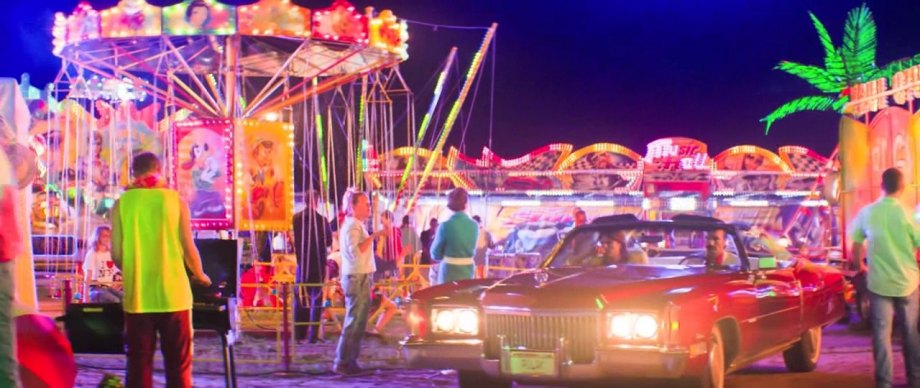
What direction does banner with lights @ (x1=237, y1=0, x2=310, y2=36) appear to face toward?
toward the camera

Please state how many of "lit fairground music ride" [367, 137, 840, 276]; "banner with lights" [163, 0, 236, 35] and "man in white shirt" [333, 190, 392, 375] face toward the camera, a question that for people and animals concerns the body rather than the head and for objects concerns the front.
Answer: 2

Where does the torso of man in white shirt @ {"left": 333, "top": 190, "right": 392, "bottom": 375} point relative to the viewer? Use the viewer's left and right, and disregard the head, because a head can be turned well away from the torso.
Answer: facing to the right of the viewer

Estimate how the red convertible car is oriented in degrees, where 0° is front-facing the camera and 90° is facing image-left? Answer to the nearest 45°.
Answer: approximately 45°

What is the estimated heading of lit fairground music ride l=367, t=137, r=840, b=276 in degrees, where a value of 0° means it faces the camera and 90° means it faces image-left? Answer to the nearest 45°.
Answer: approximately 0°

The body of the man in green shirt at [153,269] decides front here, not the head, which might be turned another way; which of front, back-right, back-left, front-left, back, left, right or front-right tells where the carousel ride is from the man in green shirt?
front

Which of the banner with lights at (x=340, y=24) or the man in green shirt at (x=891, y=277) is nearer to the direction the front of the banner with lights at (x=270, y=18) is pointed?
the man in green shirt

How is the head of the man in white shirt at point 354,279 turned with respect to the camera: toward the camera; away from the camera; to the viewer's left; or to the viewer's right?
to the viewer's right

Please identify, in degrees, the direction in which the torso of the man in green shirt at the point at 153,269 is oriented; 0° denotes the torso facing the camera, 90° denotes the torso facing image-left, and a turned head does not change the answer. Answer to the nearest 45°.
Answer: approximately 180°

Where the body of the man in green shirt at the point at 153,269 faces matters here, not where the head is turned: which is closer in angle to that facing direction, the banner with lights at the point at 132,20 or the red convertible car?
the banner with lights

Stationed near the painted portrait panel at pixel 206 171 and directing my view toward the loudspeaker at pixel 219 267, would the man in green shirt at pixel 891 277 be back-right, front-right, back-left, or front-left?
front-left

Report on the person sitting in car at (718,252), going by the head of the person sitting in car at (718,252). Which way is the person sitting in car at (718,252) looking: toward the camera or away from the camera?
toward the camera

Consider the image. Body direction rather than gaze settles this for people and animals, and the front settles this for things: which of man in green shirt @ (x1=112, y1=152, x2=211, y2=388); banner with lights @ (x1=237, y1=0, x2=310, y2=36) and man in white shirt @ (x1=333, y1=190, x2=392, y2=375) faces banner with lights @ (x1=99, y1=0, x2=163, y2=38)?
the man in green shirt

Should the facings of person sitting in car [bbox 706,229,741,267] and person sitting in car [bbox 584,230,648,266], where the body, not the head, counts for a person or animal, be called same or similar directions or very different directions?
same or similar directions

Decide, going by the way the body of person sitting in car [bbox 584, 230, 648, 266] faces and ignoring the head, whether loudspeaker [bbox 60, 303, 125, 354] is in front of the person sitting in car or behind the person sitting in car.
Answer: in front

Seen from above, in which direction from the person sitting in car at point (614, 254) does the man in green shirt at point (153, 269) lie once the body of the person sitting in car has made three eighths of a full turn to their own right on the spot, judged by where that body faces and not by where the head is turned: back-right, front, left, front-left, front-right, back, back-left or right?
back-left

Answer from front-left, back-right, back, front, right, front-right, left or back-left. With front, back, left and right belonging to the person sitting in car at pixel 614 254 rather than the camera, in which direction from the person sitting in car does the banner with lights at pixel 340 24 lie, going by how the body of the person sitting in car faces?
right

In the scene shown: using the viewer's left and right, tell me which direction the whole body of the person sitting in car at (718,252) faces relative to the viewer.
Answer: facing the viewer and to the left of the viewer

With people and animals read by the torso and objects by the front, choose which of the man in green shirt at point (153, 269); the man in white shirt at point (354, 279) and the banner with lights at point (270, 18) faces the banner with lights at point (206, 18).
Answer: the man in green shirt

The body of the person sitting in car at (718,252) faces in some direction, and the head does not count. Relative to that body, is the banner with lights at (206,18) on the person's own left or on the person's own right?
on the person's own right

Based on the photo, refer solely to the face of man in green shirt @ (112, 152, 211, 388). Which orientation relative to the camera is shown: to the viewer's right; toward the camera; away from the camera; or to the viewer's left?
away from the camera
